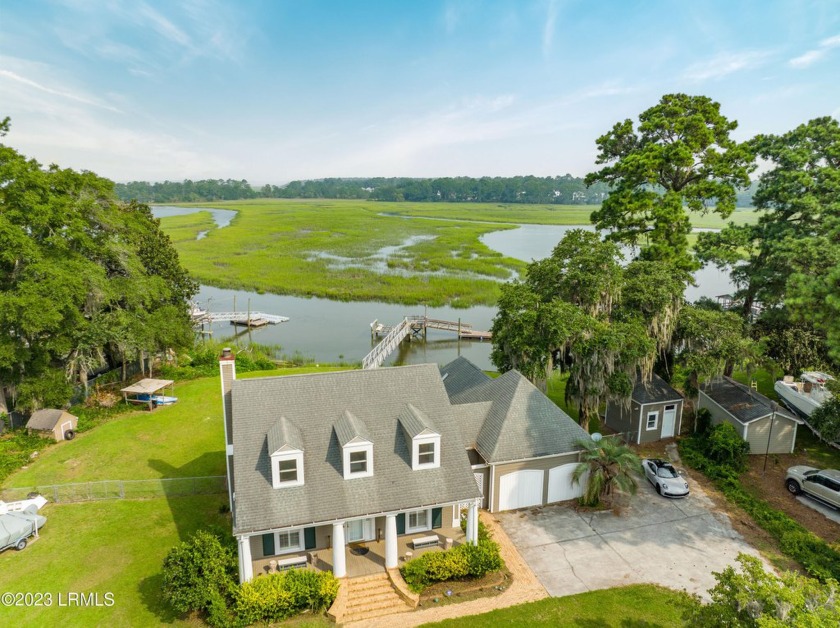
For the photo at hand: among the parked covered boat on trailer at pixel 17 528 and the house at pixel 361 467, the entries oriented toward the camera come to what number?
1

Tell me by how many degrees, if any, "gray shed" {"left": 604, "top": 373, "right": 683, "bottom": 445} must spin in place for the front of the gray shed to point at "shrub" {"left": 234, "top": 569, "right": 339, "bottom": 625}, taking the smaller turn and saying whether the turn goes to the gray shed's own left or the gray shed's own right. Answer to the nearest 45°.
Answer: approximately 90° to the gray shed's own right

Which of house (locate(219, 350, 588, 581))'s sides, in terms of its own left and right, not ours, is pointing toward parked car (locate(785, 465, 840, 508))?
left

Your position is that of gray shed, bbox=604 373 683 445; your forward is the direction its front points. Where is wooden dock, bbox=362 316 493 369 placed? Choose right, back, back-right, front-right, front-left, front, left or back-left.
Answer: back

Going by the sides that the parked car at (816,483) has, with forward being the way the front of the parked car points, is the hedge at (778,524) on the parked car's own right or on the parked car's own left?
on the parked car's own left
